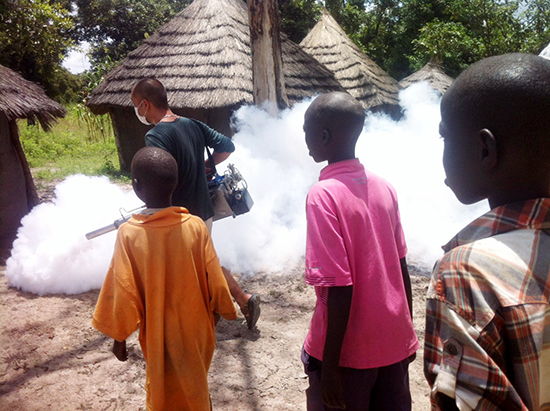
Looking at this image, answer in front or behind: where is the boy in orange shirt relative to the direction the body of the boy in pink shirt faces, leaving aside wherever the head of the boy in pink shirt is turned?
in front

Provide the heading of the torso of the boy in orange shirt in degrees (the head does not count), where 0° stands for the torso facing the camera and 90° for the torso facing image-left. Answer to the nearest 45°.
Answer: approximately 180°

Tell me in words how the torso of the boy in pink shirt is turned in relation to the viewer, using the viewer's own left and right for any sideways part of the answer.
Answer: facing away from the viewer and to the left of the viewer

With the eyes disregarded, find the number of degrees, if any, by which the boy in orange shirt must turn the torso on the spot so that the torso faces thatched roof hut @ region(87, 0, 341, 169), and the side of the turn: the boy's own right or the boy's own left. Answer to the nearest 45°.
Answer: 0° — they already face it

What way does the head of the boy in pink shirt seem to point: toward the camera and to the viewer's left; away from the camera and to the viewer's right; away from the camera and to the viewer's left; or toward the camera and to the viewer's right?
away from the camera and to the viewer's left

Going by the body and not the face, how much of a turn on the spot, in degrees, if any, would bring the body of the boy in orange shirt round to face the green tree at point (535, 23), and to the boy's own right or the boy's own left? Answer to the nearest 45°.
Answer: approximately 45° to the boy's own right

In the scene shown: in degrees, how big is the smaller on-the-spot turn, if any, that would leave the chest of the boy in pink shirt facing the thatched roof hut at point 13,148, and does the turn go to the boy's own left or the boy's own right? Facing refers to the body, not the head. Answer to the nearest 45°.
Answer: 0° — they already face it

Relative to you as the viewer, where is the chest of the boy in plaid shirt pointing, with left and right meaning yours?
facing away from the viewer and to the left of the viewer
